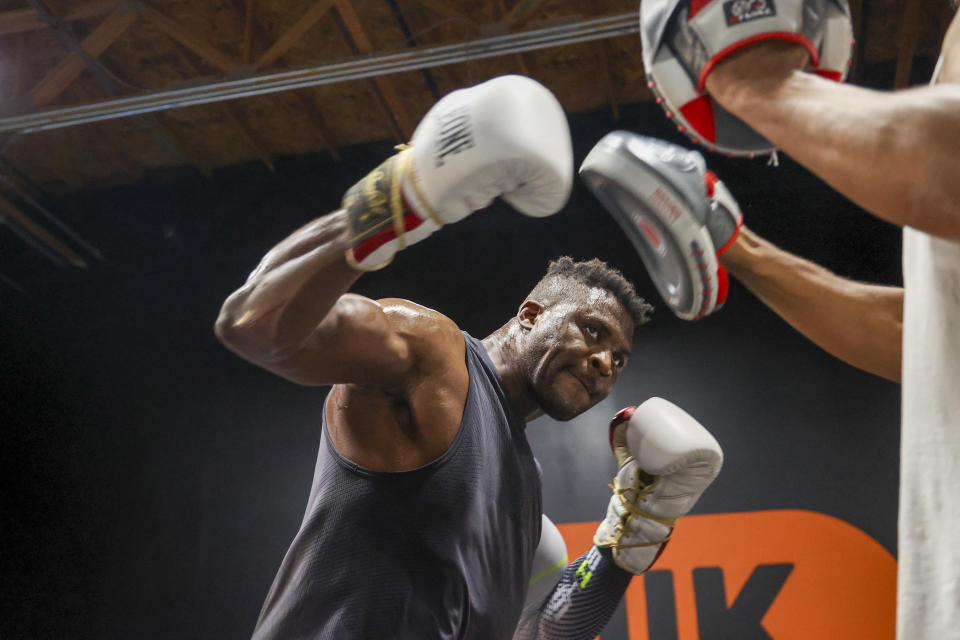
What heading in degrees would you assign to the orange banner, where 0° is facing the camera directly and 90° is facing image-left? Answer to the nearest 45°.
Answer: approximately 0°

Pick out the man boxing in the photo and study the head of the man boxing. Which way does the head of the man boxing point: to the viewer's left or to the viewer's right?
to the viewer's right
